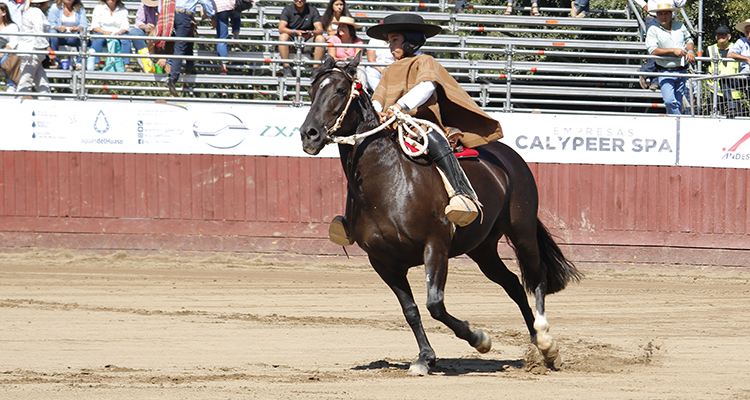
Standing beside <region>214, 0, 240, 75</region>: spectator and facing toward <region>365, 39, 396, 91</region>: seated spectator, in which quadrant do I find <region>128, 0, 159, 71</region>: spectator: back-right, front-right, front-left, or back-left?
back-right

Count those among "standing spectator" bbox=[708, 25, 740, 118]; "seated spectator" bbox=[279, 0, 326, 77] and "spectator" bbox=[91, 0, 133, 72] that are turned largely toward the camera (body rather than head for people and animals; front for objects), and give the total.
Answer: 3

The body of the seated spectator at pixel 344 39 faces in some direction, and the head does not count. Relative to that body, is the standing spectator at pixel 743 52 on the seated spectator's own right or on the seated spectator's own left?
on the seated spectator's own left

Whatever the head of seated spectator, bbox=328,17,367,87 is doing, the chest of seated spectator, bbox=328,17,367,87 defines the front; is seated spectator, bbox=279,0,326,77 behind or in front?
behind

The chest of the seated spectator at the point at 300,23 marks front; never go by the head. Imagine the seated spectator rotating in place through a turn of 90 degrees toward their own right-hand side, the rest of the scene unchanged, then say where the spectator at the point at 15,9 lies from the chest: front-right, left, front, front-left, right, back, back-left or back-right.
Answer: front

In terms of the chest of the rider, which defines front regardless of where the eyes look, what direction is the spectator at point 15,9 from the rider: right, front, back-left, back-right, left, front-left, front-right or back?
right

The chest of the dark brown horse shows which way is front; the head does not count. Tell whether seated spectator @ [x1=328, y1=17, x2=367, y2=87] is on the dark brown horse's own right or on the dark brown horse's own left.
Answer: on the dark brown horse's own right

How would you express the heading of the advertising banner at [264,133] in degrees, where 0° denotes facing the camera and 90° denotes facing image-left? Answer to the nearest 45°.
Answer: approximately 0°

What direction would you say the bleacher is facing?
toward the camera

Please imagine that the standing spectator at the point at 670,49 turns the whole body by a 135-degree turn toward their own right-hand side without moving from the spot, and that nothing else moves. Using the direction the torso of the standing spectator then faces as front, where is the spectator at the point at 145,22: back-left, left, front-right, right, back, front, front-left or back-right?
front-left

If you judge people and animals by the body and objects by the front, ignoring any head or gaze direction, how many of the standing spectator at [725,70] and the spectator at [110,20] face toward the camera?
2
